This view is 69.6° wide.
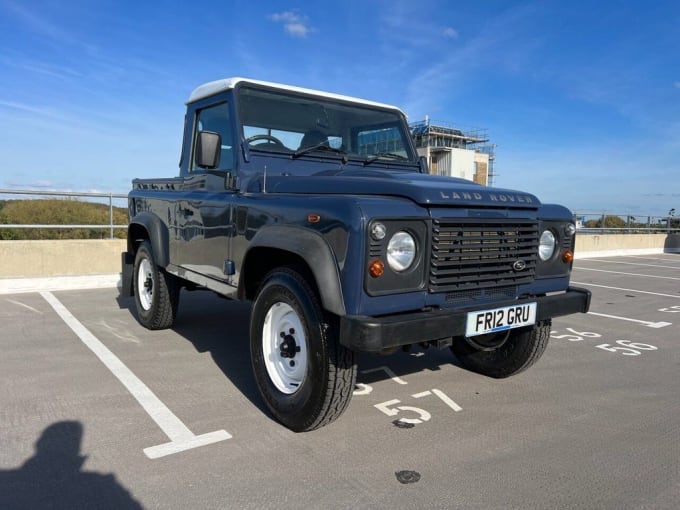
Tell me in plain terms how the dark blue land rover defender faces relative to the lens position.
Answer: facing the viewer and to the right of the viewer

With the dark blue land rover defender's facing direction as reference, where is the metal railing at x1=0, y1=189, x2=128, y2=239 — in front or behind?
behind
